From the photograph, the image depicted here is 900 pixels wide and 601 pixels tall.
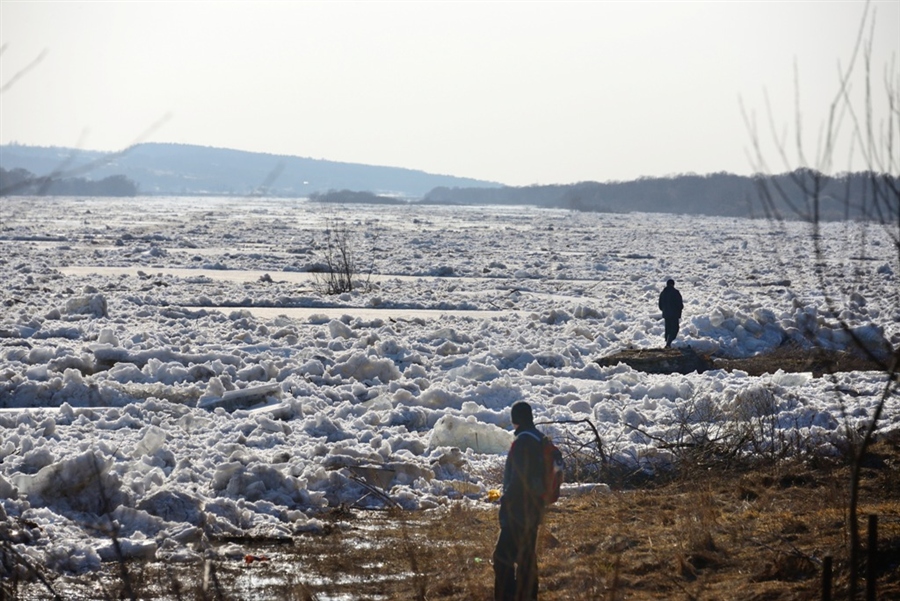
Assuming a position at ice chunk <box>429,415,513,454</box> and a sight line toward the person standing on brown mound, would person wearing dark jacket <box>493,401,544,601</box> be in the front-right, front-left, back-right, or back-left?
back-right

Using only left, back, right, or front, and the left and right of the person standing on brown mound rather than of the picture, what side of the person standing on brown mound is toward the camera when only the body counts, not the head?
back

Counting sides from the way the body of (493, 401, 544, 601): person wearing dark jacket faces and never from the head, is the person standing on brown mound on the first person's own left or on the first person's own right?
on the first person's own right

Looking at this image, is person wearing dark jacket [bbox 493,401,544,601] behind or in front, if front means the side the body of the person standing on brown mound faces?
behind
